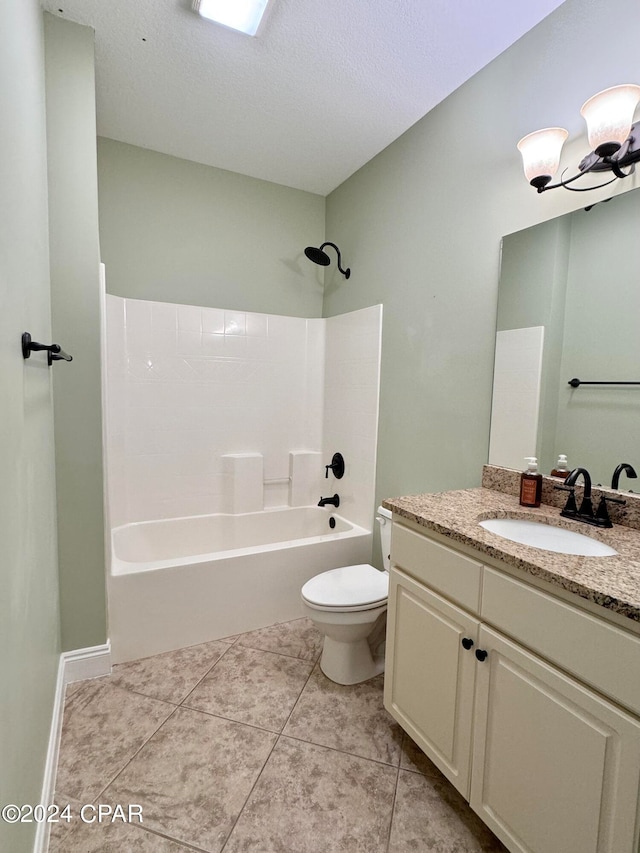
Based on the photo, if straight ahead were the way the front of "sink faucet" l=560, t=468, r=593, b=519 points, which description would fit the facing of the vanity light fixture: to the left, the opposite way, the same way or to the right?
the same way

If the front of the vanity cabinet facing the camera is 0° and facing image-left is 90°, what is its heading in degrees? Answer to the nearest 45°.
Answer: approximately 45°

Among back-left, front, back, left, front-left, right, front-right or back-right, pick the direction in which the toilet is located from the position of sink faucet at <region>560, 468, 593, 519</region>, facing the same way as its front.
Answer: front-right

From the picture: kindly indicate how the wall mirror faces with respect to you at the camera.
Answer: facing the viewer and to the left of the viewer

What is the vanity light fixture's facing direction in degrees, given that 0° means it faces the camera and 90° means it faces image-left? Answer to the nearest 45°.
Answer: approximately 45°

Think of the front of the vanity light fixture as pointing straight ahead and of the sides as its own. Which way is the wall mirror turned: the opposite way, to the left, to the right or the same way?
the same way

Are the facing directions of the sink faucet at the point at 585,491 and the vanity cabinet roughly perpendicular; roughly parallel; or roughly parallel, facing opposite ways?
roughly parallel

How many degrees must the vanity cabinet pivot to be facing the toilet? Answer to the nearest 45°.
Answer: approximately 90° to its right

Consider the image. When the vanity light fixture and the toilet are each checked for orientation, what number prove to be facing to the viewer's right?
0
